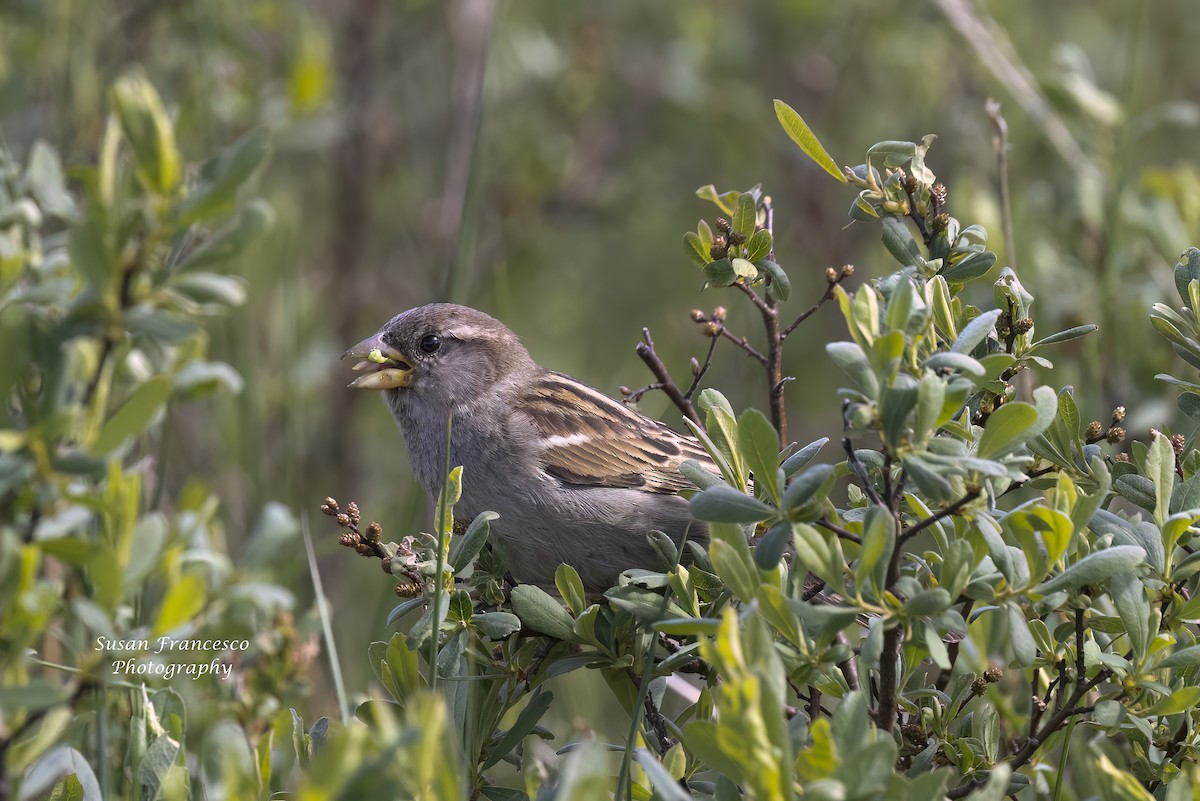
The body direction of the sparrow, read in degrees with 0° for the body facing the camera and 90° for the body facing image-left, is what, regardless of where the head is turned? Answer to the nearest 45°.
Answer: approximately 90°
